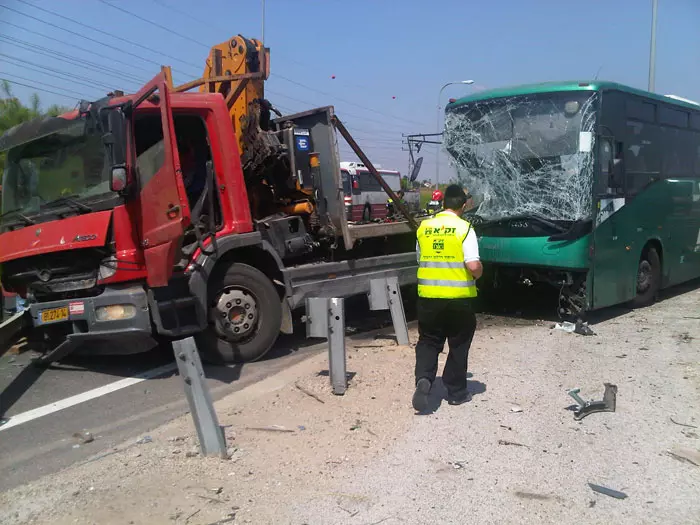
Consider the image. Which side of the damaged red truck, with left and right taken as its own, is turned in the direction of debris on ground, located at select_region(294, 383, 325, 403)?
left

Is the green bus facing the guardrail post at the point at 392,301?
yes

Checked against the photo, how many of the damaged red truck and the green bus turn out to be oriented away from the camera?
0

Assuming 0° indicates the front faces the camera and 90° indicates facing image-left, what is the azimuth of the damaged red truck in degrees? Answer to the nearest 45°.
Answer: approximately 45°

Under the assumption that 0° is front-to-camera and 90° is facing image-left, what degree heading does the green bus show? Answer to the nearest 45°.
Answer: approximately 45°

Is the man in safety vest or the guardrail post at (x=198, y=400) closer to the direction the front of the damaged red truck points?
the guardrail post

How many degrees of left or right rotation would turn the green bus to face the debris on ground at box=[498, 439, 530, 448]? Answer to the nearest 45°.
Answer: approximately 45° to its left

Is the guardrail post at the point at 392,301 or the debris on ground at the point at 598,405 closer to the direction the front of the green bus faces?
the guardrail post

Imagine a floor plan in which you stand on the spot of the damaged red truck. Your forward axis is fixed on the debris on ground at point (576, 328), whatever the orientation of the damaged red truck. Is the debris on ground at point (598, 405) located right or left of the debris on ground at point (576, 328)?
right

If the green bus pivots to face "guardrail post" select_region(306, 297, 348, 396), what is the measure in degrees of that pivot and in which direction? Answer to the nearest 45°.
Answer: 0° — it already faces it

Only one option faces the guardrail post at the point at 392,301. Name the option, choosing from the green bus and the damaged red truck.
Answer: the green bus

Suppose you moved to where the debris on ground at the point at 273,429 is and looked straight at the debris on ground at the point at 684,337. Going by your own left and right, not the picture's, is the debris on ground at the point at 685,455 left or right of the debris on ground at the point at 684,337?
right

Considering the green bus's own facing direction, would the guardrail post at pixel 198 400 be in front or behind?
in front

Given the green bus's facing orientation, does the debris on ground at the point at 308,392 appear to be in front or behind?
in front
